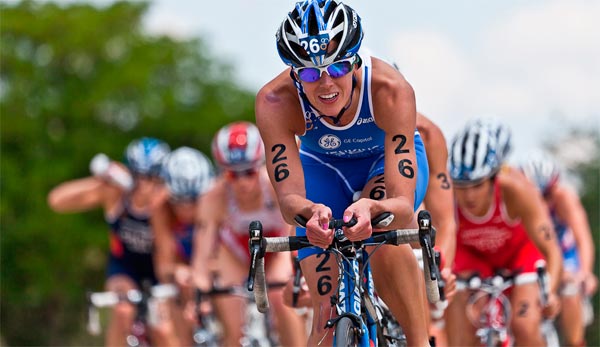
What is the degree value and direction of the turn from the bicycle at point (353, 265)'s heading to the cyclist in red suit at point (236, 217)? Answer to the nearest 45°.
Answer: approximately 180°

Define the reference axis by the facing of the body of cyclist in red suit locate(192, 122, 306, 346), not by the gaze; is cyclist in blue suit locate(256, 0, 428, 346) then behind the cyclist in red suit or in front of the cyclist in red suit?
in front

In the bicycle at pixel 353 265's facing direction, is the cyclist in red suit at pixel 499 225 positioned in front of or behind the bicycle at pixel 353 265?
behind

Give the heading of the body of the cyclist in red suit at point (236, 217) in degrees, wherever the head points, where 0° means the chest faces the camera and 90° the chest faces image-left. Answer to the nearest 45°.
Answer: approximately 0°

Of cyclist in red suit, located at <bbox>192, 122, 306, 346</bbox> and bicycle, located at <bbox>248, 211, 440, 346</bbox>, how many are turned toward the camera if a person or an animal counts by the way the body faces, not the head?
2

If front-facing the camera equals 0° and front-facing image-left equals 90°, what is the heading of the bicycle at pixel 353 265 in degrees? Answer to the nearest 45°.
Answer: approximately 0°

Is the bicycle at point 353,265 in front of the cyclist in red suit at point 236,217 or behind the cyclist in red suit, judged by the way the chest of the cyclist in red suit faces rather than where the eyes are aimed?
in front
